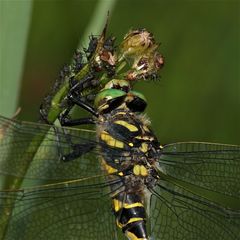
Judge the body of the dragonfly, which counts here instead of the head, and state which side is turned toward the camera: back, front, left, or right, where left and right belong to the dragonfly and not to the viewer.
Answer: back
